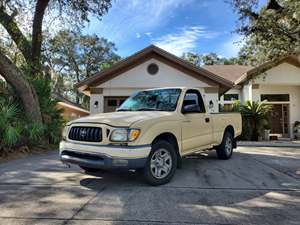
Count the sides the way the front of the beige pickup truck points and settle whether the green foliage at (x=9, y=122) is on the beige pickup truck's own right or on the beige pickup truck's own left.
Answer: on the beige pickup truck's own right

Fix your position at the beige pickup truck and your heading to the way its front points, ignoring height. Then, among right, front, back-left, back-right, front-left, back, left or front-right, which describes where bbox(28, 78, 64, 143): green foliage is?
right

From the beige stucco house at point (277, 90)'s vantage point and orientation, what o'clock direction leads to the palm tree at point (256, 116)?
The palm tree is roughly at 1 o'clock from the beige stucco house.

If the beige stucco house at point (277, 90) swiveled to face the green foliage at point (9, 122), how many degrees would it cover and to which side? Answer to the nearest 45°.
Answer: approximately 45° to its right

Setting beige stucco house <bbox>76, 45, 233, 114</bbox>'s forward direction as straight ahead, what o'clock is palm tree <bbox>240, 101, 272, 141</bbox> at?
The palm tree is roughly at 9 o'clock from the beige stucco house.

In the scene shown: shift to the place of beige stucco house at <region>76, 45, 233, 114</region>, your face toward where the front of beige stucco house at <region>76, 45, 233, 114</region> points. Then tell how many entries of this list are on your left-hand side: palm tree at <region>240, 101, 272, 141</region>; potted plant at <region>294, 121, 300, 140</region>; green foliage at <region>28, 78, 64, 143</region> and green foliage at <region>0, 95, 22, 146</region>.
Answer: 2

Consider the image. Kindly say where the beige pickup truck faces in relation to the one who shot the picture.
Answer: facing the viewer and to the left of the viewer

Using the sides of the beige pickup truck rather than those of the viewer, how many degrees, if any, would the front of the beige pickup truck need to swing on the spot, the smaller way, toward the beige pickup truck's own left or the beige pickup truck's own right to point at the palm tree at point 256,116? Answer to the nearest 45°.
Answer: approximately 180°

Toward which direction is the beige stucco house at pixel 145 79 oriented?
toward the camera

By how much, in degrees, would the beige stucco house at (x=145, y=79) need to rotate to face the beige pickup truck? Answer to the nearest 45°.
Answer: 0° — it already faces it

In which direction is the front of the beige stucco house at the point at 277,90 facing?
toward the camera
